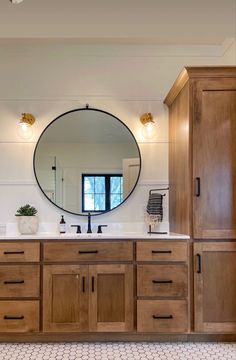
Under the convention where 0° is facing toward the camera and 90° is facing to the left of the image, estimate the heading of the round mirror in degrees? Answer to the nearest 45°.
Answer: approximately 0°

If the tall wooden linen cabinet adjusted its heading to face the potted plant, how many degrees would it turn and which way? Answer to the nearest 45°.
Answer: approximately 90° to its right
